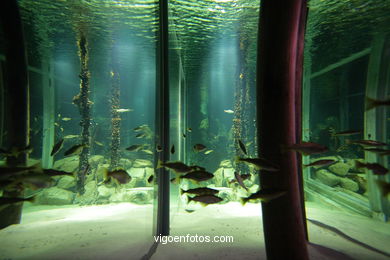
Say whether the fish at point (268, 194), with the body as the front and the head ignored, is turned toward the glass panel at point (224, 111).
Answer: no

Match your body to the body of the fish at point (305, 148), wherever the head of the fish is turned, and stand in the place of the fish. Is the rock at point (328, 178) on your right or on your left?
on your left

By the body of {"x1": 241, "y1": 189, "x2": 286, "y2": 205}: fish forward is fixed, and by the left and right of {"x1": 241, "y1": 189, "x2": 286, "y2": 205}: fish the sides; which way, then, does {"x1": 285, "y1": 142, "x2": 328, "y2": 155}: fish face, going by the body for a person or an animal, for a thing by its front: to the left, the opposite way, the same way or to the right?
the same way
